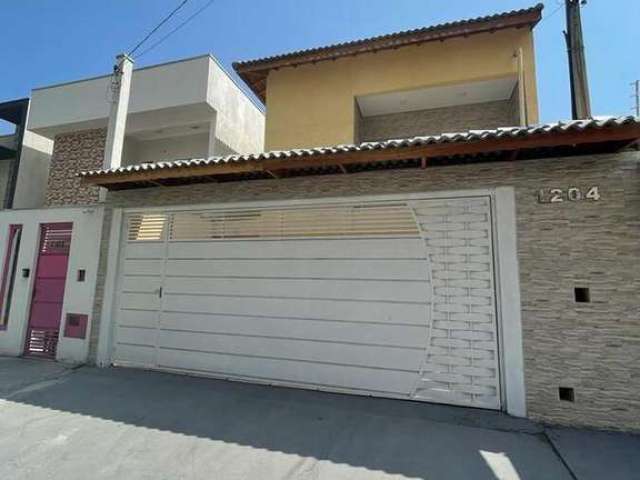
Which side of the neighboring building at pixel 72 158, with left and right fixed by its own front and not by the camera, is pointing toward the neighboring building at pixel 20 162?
right

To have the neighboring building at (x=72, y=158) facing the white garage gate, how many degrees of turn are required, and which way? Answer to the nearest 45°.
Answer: approximately 90° to its left

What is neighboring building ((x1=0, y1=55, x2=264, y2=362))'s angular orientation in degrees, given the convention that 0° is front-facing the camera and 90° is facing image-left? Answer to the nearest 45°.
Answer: approximately 45°

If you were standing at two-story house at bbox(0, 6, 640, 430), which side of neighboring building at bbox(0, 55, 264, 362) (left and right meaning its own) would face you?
left

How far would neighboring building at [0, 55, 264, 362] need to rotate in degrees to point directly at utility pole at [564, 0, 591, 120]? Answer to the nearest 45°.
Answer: approximately 90° to its left

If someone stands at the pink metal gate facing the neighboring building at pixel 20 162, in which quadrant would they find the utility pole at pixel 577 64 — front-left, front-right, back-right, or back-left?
back-right
